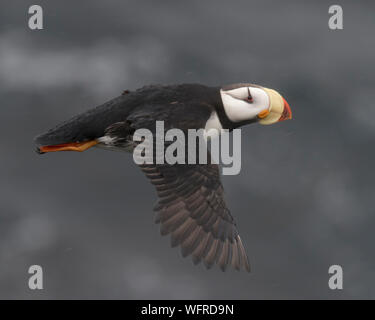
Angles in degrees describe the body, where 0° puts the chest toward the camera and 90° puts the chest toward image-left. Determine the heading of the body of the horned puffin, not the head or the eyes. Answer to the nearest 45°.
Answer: approximately 270°
